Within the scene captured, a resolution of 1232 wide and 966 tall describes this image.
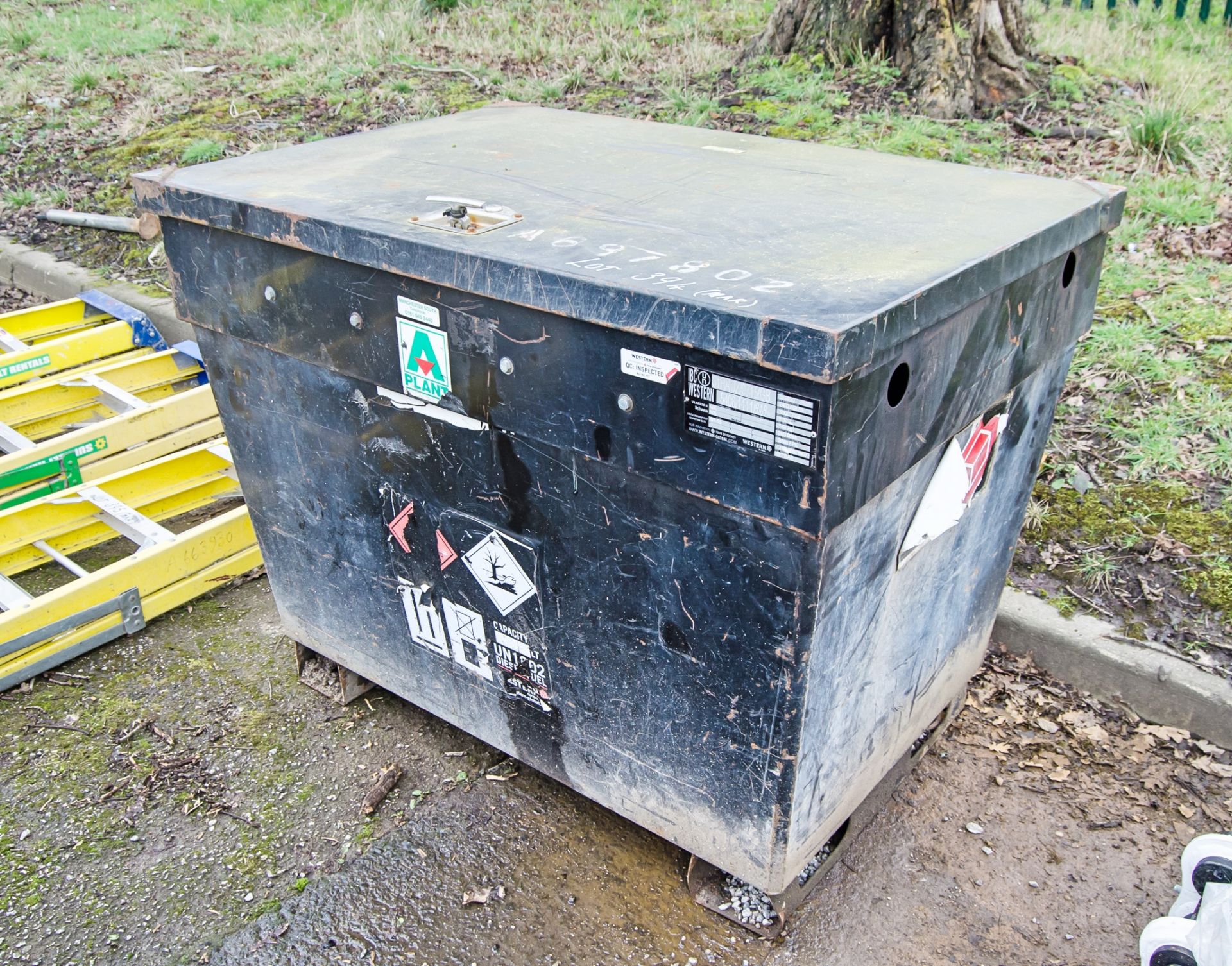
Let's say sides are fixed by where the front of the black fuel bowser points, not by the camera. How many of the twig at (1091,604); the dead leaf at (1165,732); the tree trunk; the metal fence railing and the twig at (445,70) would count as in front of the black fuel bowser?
0

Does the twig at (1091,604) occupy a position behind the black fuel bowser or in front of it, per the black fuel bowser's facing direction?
behind

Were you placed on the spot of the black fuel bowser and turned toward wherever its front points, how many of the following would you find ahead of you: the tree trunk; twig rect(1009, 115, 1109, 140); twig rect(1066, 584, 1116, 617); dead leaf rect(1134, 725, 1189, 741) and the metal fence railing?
0

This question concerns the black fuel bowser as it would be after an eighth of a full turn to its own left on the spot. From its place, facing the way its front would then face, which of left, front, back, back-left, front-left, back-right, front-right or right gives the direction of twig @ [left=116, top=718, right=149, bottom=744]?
right

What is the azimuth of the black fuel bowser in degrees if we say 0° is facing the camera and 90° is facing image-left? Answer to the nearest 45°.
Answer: approximately 45°

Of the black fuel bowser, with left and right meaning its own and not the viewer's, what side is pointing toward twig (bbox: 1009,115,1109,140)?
back

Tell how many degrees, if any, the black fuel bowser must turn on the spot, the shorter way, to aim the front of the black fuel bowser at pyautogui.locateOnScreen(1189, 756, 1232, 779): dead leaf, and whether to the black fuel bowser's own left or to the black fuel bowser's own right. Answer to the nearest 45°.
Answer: approximately 135° to the black fuel bowser's own left

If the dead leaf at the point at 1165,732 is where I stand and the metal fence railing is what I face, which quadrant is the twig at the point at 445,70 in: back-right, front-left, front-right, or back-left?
front-left

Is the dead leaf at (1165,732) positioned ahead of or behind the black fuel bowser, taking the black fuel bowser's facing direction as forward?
behind

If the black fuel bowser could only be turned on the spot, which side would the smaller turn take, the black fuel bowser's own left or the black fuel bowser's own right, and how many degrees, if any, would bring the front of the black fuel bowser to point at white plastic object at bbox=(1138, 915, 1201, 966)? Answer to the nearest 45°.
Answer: approximately 90° to the black fuel bowser's own left

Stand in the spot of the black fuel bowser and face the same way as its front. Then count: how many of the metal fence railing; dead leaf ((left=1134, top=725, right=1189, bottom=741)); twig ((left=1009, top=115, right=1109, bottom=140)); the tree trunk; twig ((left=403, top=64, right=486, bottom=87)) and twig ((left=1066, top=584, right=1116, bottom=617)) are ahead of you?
0

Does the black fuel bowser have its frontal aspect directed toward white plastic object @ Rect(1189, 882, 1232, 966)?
no

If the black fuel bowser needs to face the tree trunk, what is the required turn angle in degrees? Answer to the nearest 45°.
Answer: approximately 180°
